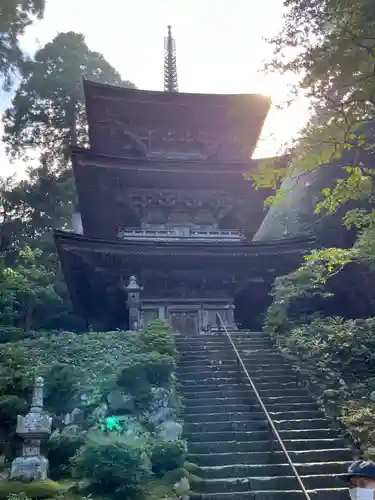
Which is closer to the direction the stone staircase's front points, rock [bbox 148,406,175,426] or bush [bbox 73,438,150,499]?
the bush

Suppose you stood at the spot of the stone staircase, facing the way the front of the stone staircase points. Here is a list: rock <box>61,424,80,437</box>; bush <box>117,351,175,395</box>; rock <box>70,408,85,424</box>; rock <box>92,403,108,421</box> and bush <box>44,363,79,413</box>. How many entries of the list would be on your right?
5

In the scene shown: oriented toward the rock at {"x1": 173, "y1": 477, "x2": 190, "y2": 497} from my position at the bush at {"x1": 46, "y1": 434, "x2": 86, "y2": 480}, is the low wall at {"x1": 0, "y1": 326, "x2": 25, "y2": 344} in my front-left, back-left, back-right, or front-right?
back-left

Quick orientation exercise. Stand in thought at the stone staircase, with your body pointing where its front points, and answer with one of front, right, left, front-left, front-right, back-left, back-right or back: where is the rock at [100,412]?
right

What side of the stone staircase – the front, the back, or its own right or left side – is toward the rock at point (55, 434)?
right

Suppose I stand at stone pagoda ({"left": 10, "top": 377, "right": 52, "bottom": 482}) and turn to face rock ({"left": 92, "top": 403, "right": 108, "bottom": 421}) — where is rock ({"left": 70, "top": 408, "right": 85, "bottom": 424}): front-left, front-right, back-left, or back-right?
front-left

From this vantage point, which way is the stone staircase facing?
toward the camera

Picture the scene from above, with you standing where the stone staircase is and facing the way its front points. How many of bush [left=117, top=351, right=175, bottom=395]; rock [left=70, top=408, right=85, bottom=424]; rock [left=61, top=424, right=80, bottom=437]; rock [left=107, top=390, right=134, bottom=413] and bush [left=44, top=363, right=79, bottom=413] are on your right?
5

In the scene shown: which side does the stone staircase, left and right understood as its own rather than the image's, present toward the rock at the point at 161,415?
right

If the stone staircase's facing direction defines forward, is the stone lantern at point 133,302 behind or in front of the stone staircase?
behind

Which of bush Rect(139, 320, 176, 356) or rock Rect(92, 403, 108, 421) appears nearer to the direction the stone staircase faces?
the rock
